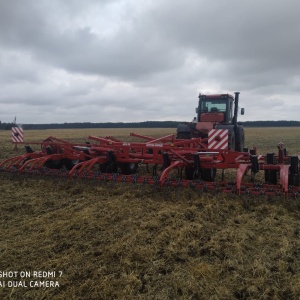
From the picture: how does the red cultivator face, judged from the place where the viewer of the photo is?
facing away from the viewer and to the right of the viewer
